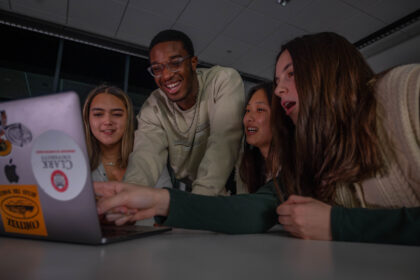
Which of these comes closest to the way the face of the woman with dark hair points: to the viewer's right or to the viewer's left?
to the viewer's left

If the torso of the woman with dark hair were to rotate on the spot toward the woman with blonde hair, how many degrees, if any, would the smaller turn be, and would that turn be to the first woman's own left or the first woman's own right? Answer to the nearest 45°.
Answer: approximately 45° to the first woman's own right

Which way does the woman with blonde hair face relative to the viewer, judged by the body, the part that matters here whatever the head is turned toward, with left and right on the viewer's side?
facing the viewer

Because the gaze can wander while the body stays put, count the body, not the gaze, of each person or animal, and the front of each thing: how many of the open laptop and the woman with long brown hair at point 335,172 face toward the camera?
0

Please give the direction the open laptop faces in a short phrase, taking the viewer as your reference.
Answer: facing away from the viewer and to the right of the viewer

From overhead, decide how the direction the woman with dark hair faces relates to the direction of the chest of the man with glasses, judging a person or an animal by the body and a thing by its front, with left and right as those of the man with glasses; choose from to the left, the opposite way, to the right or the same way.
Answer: the same way

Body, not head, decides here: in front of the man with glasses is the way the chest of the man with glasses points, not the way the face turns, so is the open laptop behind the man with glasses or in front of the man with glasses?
in front

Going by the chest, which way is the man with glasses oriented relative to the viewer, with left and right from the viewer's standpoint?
facing the viewer and to the left of the viewer

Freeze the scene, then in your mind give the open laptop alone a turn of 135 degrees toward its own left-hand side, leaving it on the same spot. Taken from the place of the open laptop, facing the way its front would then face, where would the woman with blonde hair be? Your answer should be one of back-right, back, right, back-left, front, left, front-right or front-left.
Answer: right

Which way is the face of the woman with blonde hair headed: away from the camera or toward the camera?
toward the camera

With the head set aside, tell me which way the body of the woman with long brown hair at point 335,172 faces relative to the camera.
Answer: to the viewer's left
